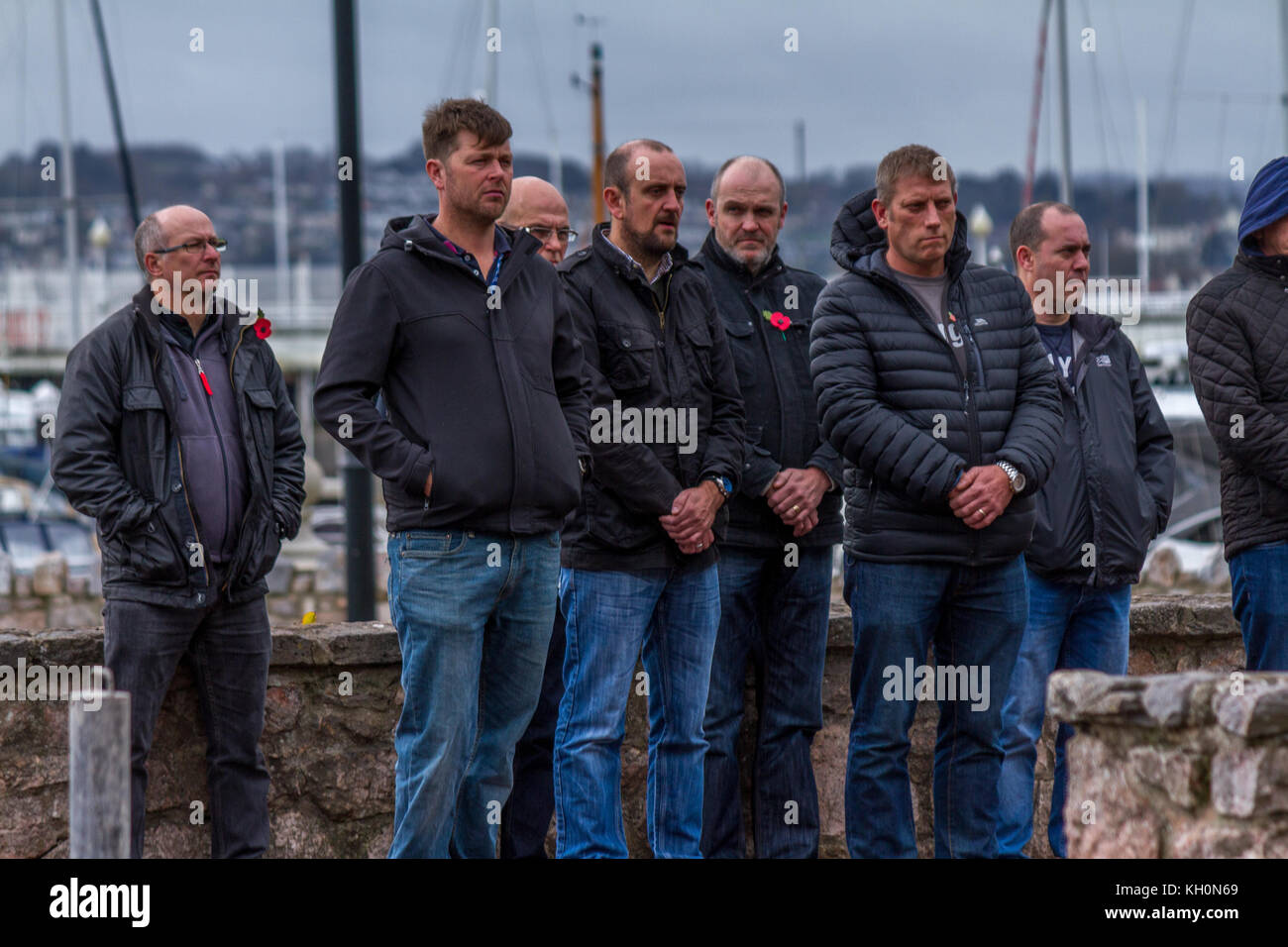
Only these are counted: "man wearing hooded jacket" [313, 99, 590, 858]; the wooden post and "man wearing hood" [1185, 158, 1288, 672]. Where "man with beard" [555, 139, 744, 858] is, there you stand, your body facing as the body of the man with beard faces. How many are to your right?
2

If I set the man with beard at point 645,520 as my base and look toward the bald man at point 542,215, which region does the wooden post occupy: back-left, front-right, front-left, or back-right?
back-left

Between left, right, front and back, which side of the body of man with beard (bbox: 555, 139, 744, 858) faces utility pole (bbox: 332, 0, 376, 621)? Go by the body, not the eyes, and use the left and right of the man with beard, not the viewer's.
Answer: back

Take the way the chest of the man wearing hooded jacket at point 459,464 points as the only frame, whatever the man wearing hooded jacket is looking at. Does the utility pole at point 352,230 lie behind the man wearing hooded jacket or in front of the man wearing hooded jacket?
behind

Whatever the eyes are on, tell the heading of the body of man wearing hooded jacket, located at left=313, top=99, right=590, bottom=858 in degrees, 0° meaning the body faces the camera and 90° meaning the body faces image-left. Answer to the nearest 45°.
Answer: approximately 315°

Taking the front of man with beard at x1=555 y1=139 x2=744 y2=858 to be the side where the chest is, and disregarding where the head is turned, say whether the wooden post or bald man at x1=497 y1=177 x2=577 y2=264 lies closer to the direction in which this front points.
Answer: the wooden post

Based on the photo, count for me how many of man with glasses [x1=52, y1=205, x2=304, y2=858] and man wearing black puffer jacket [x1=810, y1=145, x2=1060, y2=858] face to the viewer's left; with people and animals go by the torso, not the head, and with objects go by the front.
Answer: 0

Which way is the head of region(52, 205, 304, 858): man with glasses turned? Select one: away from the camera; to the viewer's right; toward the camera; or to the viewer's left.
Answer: to the viewer's right

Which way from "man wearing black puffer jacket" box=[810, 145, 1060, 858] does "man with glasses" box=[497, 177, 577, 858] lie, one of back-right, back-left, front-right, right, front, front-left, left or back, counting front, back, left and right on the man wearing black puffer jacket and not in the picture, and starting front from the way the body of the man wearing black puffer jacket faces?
back-right
